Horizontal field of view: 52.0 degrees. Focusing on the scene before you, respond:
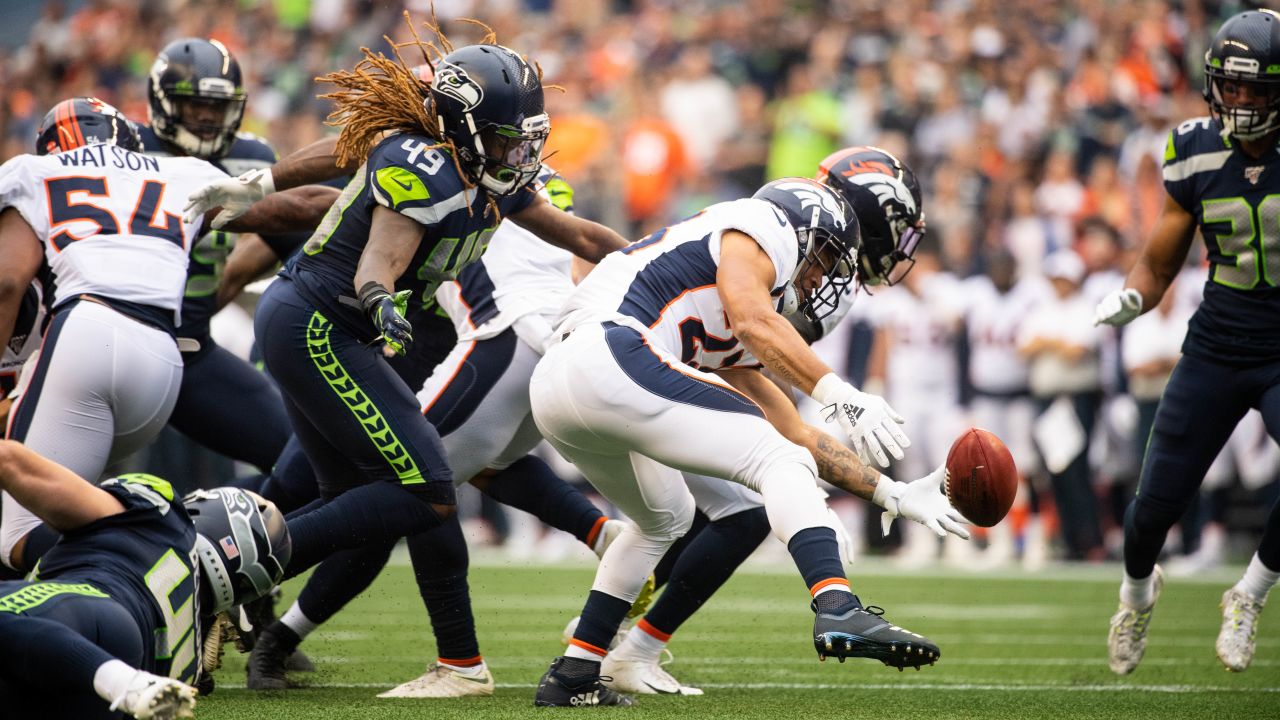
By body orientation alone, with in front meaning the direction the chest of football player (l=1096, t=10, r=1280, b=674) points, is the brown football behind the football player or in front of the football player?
in front

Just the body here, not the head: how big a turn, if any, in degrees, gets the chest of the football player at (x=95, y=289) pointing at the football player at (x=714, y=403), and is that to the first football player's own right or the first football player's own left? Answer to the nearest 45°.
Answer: approximately 135° to the first football player's own right

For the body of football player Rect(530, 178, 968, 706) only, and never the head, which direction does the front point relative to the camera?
to the viewer's right

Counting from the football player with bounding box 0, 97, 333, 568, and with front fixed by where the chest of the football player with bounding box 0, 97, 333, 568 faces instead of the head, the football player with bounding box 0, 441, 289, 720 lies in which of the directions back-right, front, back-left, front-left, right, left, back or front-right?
back

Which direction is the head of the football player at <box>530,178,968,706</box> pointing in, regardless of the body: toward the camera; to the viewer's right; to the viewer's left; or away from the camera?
to the viewer's right

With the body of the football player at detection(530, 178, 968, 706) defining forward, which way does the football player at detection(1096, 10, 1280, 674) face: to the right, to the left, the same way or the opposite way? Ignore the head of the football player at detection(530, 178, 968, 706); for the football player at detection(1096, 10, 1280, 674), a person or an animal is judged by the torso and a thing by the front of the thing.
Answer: to the right

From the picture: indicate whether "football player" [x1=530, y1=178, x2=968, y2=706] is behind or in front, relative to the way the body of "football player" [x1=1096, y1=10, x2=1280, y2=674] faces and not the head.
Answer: in front

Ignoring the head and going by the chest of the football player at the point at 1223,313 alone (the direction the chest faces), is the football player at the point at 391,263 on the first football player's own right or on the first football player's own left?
on the first football player's own right

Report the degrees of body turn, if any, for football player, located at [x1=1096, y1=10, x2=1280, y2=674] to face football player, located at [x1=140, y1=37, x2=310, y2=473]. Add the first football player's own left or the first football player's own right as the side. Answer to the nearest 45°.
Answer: approximately 90° to the first football player's own right

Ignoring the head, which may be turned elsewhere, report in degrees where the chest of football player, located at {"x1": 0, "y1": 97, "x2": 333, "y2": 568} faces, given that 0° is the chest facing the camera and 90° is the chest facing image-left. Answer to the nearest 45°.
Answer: approximately 180°

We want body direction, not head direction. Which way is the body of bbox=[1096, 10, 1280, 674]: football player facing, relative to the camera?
toward the camera

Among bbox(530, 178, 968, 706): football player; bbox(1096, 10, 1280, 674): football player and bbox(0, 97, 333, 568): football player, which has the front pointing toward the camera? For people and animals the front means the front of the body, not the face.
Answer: bbox(1096, 10, 1280, 674): football player
